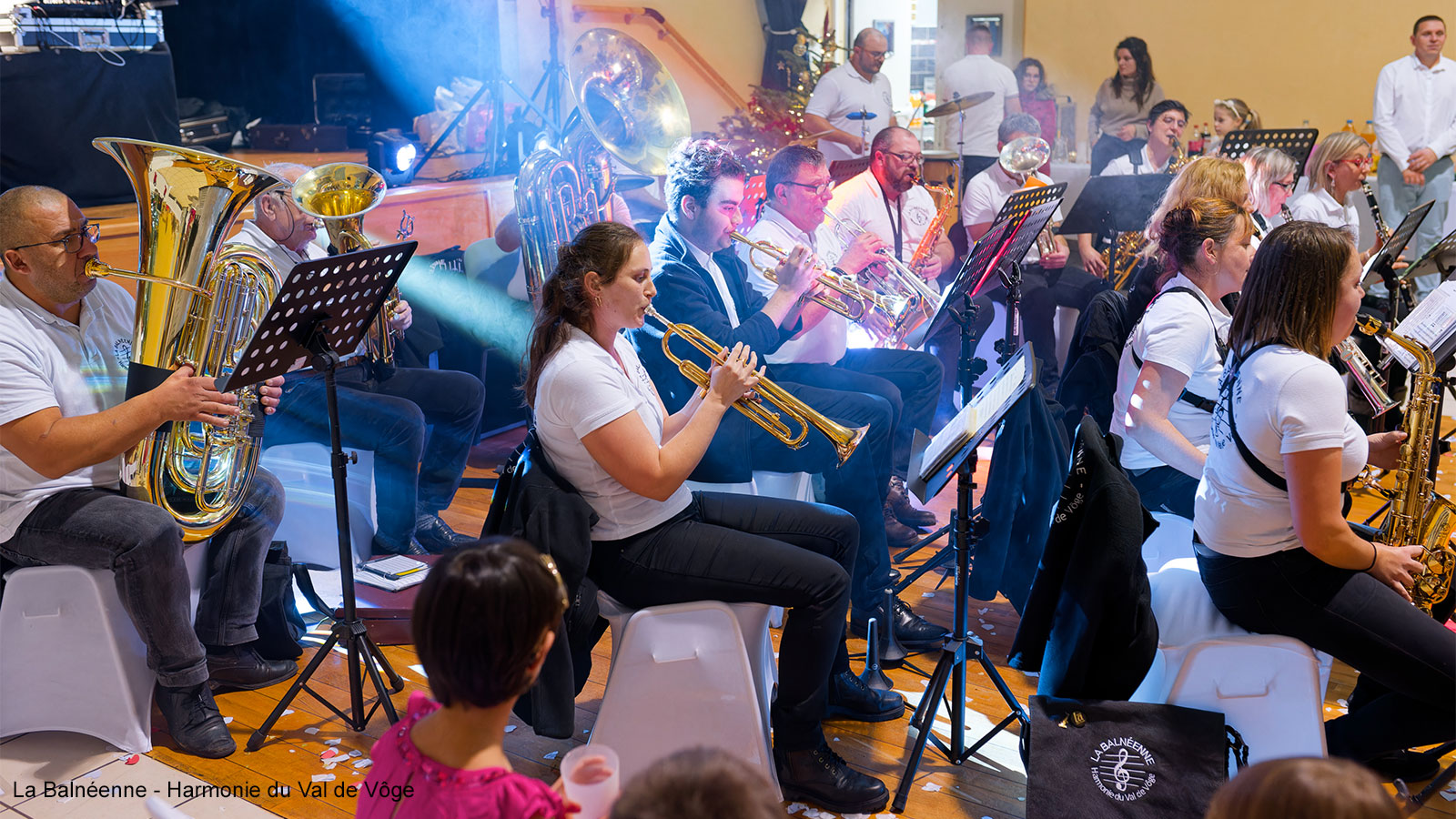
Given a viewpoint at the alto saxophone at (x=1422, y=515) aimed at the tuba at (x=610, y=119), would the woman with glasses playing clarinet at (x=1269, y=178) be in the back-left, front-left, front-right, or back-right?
front-right

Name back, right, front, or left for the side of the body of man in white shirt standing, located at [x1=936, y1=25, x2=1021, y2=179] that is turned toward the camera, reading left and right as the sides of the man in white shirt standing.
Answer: back

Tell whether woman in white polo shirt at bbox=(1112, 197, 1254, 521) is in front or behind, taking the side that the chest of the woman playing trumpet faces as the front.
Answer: in front

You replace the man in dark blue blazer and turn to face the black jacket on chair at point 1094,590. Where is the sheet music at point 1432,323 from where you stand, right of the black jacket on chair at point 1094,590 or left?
left

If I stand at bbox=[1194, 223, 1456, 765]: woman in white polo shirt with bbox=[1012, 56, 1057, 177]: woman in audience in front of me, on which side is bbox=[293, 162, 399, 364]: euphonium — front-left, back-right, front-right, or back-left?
front-left

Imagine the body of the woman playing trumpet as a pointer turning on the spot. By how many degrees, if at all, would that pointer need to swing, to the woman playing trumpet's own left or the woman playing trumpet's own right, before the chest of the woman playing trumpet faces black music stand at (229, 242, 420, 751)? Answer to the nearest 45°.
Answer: approximately 180°

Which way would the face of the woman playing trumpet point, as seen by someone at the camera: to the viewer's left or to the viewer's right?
to the viewer's right

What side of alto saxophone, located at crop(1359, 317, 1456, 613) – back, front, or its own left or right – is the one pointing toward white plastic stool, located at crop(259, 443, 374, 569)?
back

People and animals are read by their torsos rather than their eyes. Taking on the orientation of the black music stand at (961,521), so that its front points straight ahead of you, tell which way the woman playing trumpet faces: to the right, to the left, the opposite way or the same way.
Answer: the opposite way

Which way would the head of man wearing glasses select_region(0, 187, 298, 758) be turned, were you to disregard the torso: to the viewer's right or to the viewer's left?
to the viewer's right
